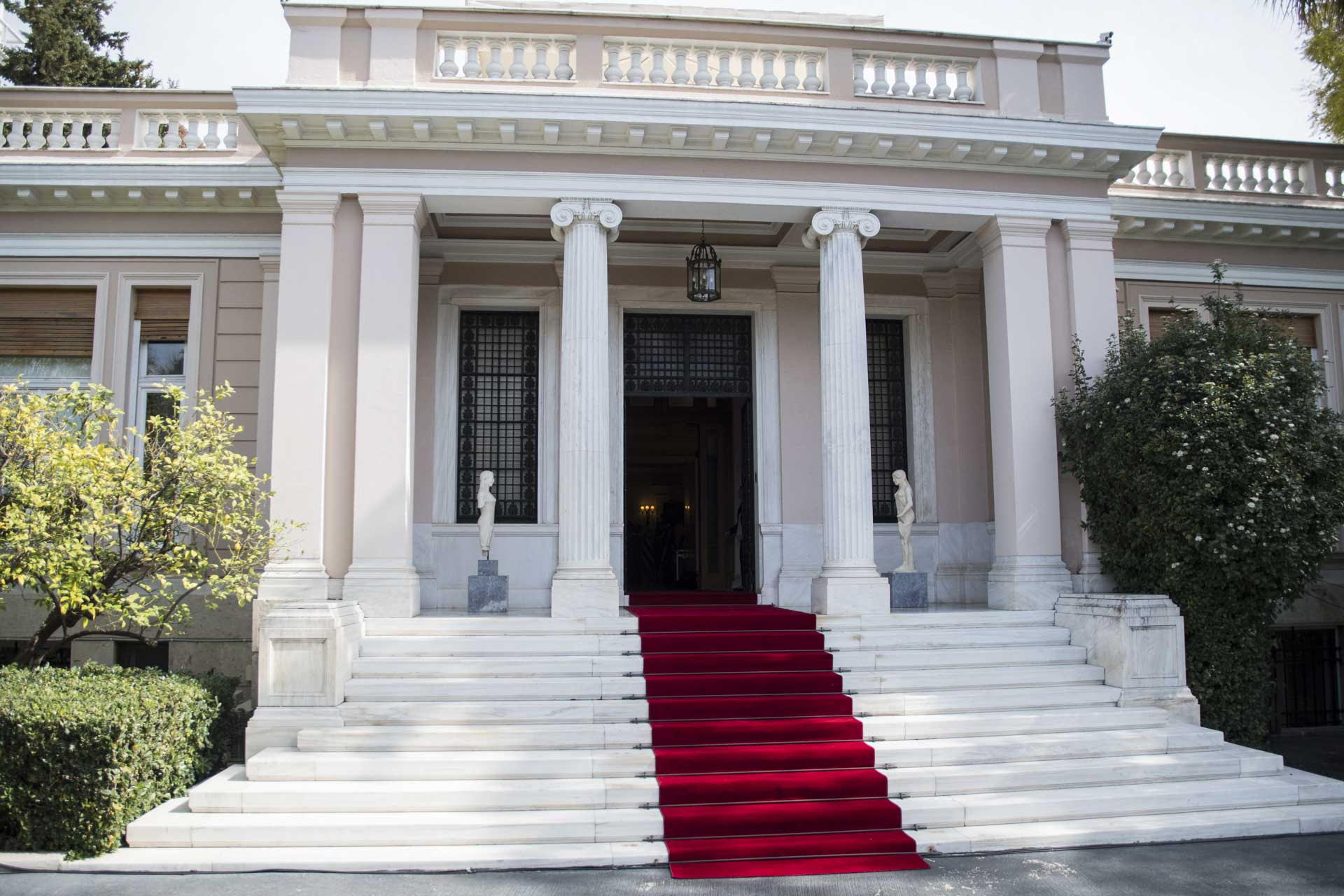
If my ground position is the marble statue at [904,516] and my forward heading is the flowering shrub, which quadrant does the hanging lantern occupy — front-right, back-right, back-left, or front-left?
back-right

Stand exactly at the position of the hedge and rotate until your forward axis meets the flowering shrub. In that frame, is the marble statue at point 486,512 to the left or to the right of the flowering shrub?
left

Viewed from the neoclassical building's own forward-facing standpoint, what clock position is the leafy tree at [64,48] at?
The leafy tree is roughly at 4 o'clock from the neoclassical building.

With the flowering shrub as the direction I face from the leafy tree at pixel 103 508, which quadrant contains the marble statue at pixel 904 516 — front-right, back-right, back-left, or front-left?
front-left

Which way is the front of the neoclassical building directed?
toward the camera

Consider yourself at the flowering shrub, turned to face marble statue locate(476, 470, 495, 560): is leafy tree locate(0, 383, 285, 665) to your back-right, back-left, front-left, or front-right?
front-left
